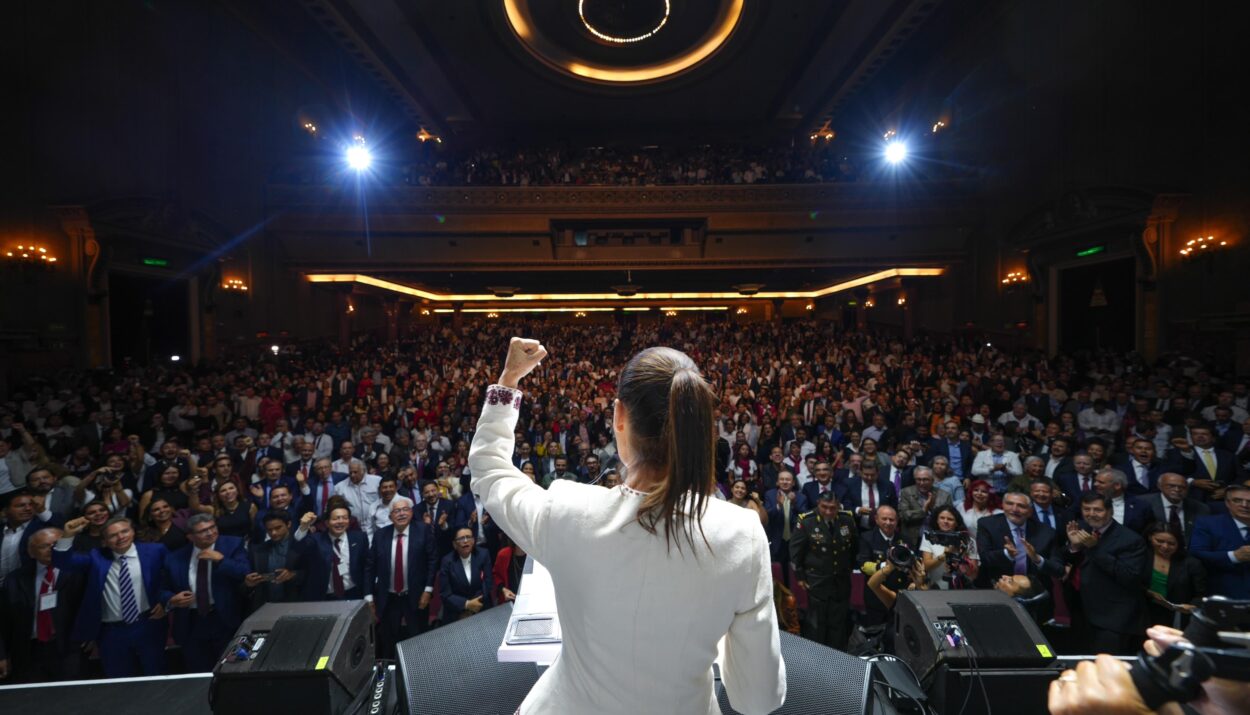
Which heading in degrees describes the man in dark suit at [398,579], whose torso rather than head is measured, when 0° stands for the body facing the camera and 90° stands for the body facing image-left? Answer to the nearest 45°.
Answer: approximately 0°

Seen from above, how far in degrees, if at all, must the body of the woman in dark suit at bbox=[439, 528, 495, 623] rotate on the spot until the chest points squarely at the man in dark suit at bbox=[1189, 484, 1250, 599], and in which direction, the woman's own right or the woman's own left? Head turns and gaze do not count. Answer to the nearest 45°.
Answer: approximately 45° to the woman's own left

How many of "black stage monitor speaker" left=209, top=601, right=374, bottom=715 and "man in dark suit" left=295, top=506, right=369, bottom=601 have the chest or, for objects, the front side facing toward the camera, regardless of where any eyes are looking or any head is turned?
1

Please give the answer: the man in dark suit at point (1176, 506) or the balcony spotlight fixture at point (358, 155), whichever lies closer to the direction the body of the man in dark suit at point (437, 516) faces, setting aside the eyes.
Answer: the man in dark suit

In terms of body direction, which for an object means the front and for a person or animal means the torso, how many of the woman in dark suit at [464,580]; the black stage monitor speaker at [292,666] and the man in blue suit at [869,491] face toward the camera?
2

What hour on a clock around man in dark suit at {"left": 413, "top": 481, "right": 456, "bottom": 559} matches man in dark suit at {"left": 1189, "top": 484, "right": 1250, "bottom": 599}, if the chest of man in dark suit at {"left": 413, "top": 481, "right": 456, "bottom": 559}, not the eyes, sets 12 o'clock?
man in dark suit at {"left": 1189, "top": 484, "right": 1250, "bottom": 599} is roughly at 10 o'clock from man in dark suit at {"left": 413, "top": 481, "right": 456, "bottom": 559}.

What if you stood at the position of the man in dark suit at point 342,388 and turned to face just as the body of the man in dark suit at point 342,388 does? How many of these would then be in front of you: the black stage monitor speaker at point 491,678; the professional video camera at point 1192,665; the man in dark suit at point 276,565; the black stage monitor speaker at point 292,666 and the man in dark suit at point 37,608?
5

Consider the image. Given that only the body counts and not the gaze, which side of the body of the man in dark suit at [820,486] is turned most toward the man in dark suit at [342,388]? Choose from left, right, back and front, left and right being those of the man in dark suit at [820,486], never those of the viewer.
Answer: right

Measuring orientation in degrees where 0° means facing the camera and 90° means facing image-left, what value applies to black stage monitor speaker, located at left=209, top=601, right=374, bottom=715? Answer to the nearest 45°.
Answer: approximately 180°
